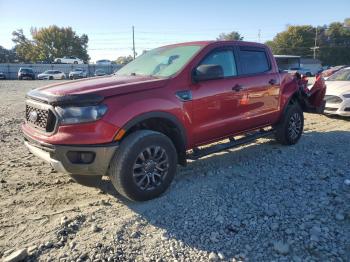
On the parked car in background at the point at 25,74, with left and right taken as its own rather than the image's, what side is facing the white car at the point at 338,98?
front

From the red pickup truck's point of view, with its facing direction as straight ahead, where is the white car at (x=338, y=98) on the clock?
The white car is roughly at 6 o'clock from the red pickup truck.

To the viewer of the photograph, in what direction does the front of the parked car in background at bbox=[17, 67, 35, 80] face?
facing the viewer

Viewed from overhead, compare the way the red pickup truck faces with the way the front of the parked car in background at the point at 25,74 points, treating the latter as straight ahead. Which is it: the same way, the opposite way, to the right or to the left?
to the right

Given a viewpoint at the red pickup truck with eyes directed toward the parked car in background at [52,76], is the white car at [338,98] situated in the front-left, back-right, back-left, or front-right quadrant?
front-right

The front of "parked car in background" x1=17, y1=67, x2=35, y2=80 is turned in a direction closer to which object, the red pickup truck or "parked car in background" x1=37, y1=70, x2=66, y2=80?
the red pickup truck

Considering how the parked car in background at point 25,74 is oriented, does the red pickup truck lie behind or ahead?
ahead

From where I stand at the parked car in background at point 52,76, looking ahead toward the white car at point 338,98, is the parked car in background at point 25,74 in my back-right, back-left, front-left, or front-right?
back-right

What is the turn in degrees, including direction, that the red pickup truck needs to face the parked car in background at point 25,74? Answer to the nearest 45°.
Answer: approximately 90° to its right

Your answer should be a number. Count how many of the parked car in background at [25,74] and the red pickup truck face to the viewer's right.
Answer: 0

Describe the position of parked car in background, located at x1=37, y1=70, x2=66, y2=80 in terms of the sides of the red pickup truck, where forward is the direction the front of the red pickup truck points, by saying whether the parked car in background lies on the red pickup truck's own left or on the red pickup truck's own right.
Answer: on the red pickup truck's own right
